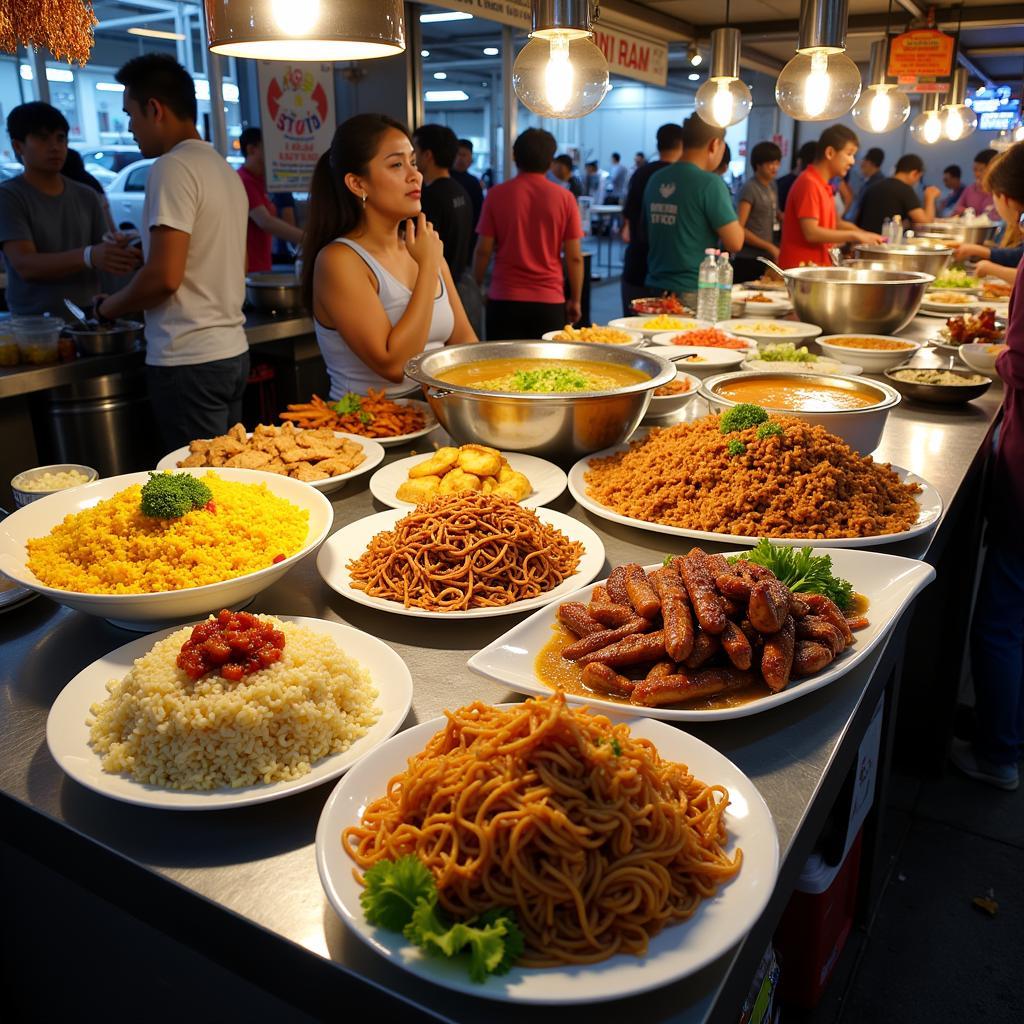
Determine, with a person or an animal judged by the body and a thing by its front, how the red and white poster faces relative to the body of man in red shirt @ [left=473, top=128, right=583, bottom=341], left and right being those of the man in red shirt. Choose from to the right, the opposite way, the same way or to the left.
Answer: the opposite way

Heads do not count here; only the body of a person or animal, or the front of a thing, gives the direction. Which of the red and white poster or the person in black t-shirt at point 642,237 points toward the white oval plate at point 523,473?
the red and white poster

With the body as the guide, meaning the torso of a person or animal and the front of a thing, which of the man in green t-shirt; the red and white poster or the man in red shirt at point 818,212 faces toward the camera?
the red and white poster

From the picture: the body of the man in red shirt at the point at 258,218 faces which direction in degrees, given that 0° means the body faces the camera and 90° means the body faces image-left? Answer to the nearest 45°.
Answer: approximately 270°

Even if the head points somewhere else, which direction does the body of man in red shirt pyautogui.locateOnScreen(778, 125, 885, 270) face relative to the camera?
to the viewer's right

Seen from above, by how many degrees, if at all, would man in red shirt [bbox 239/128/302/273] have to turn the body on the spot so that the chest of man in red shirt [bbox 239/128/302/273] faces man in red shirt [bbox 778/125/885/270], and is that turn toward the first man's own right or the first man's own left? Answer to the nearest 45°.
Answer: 0° — they already face them

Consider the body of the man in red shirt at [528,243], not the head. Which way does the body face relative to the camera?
away from the camera

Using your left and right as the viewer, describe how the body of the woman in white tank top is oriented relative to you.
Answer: facing the viewer and to the right of the viewer

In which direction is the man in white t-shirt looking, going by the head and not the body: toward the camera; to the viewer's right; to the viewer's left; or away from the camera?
to the viewer's left

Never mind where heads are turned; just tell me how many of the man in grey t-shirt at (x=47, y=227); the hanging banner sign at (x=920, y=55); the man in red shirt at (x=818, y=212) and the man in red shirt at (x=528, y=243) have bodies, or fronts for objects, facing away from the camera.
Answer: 1

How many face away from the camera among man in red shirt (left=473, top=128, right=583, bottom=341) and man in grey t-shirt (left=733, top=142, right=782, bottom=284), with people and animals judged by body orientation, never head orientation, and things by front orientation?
1

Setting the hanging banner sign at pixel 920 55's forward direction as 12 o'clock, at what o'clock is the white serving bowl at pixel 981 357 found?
The white serving bowl is roughly at 12 o'clock from the hanging banner sign.

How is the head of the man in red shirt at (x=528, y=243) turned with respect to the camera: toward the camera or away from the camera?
away from the camera

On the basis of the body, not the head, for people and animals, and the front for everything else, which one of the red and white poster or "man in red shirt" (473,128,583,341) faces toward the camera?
the red and white poster

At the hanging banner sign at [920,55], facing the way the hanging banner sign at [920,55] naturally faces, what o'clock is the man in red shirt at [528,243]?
The man in red shirt is roughly at 2 o'clock from the hanging banner sign.

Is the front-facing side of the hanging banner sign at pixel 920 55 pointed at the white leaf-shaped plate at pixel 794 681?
yes

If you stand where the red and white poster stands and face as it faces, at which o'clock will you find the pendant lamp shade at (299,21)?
The pendant lamp shade is roughly at 12 o'clock from the red and white poster.

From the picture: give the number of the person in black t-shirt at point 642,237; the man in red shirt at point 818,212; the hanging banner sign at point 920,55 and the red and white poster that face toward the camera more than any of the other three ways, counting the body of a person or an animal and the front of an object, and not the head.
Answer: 2

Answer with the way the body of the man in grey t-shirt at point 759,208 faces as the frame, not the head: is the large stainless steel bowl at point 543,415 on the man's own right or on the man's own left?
on the man's own right
